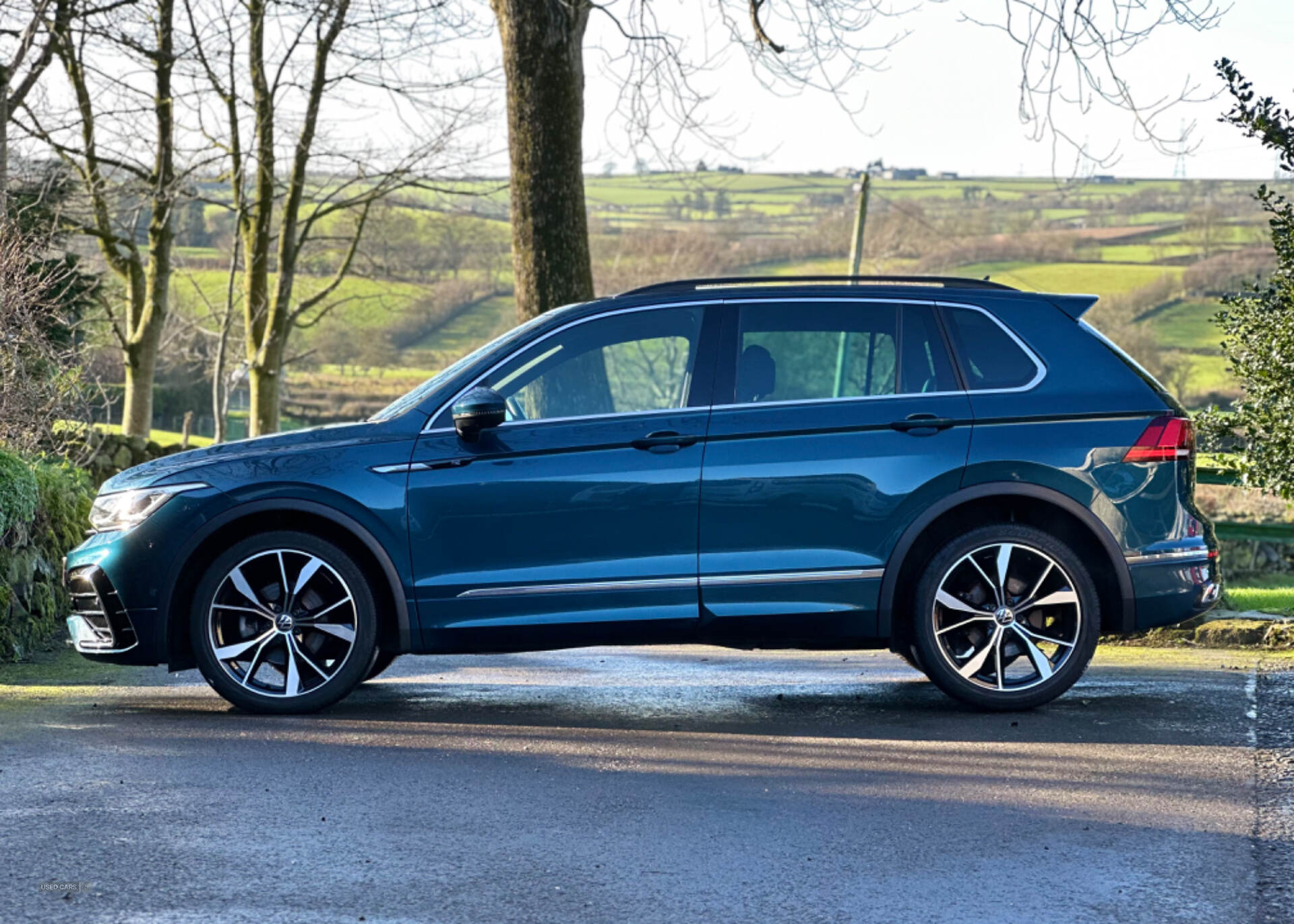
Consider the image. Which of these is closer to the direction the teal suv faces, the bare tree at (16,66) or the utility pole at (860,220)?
the bare tree

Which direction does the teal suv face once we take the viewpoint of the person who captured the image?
facing to the left of the viewer

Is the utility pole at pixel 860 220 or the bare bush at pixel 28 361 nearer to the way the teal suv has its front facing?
the bare bush

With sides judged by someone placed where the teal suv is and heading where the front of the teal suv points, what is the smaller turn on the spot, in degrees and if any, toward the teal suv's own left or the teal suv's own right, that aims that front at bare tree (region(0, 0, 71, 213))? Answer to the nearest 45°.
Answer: approximately 45° to the teal suv's own right

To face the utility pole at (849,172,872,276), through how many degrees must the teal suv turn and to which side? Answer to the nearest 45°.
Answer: approximately 90° to its right
